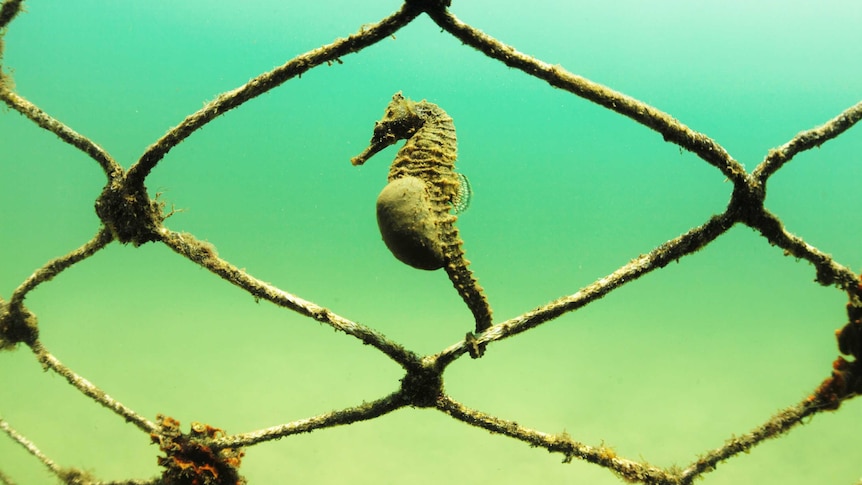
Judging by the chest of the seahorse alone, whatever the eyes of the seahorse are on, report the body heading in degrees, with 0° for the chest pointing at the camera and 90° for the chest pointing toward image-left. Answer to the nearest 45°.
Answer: approximately 90°
